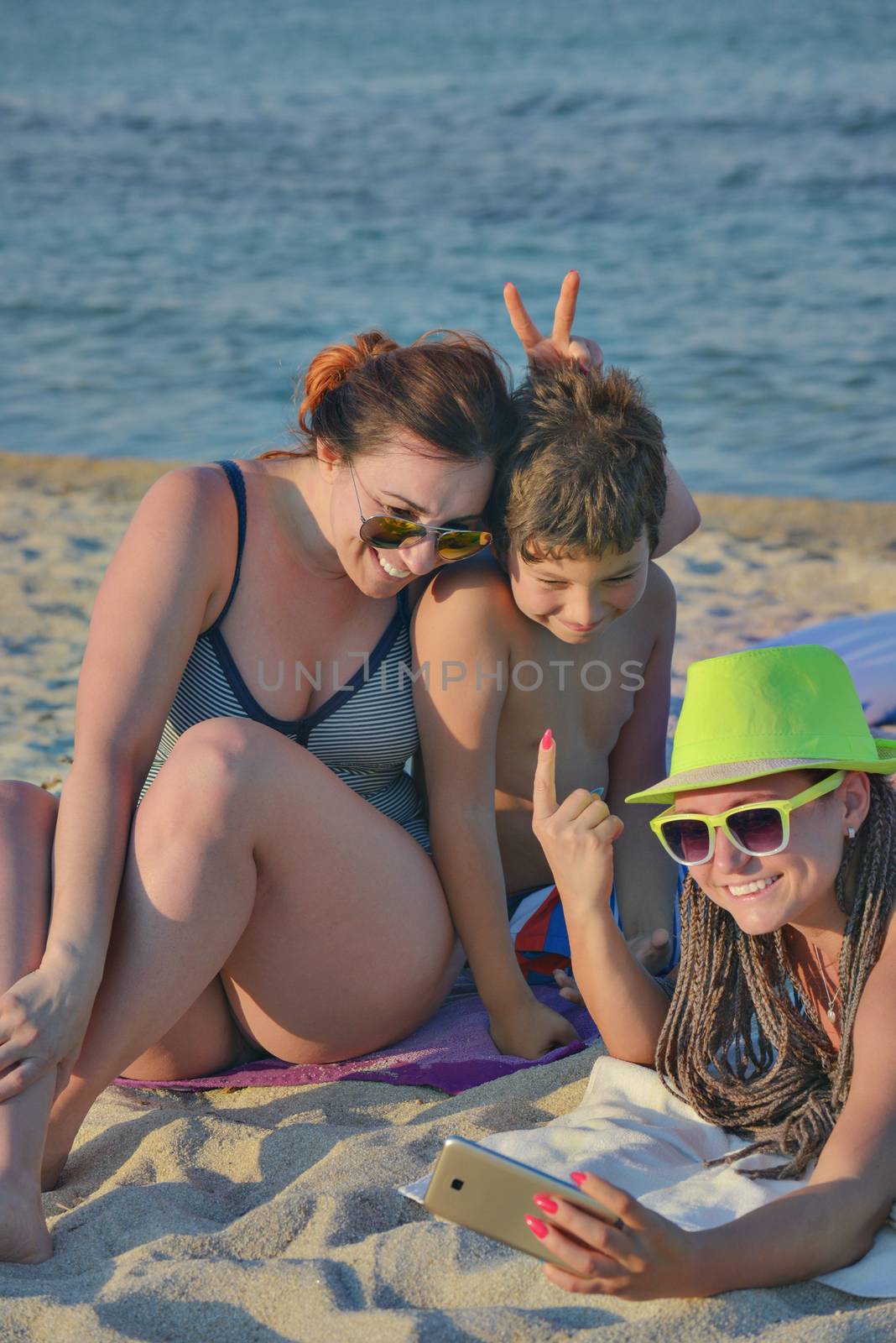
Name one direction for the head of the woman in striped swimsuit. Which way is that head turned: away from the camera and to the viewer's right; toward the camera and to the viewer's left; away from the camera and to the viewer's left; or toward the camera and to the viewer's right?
toward the camera and to the viewer's right

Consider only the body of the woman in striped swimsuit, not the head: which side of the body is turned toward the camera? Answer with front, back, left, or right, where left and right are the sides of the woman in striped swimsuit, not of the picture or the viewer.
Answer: front

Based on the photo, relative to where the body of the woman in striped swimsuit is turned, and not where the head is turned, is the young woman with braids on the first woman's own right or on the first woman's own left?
on the first woman's own left
